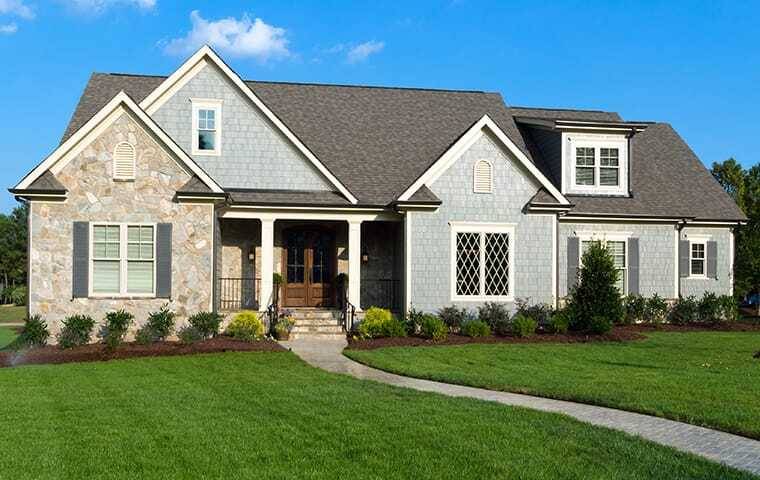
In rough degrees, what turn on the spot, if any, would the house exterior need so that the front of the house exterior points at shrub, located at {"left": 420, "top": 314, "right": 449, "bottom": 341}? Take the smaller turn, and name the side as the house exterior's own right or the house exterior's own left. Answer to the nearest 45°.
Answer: approximately 45° to the house exterior's own left

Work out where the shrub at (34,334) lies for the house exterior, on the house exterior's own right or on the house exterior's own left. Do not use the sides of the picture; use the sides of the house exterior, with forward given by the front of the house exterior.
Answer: on the house exterior's own right

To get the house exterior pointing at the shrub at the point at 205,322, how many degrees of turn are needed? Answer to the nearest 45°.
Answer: approximately 45° to its right

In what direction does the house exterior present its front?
toward the camera
